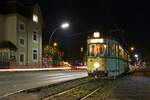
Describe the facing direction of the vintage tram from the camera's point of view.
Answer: facing the viewer and to the left of the viewer
